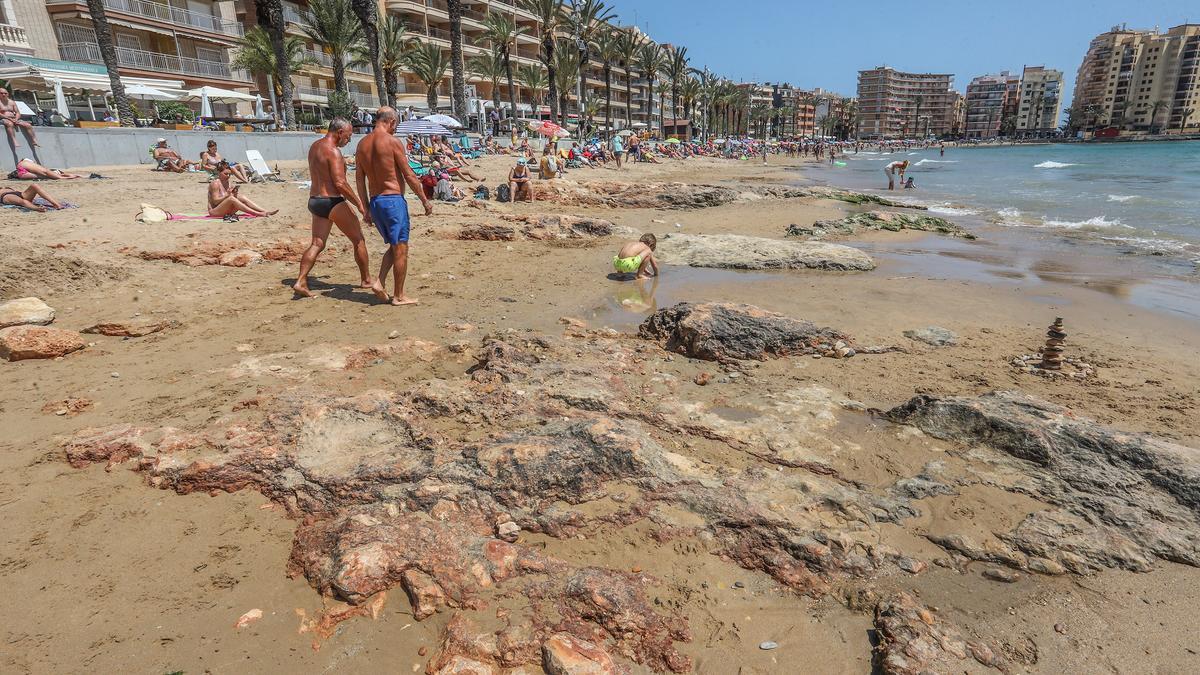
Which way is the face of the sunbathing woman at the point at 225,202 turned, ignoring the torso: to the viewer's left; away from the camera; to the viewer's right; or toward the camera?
to the viewer's right

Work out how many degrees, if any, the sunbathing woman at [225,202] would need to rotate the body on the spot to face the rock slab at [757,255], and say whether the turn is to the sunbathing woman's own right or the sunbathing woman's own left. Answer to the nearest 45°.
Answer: approximately 45° to the sunbathing woman's own right

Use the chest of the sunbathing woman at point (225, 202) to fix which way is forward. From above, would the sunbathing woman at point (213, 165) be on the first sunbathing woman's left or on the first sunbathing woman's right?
on the first sunbathing woman's left

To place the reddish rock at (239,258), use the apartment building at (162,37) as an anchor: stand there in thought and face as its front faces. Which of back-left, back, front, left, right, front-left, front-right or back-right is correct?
front-right

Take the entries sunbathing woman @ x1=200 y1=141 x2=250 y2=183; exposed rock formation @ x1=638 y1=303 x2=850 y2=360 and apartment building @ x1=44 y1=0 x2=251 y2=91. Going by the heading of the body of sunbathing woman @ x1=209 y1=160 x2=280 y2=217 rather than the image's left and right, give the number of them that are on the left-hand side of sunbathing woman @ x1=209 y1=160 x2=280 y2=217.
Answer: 2

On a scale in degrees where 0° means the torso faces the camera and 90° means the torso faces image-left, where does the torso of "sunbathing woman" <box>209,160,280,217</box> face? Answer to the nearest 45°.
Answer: approximately 270°

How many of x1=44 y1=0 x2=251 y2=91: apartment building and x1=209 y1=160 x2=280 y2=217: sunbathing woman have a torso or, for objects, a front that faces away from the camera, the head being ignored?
0

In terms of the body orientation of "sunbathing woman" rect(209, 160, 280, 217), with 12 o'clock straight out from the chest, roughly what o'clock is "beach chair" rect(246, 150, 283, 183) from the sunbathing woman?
The beach chair is roughly at 9 o'clock from the sunbathing woman.

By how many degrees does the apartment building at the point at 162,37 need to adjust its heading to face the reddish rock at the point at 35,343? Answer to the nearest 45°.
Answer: approximately 45° to its right

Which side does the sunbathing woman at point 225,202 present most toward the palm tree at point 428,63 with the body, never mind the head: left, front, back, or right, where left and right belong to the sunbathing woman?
left

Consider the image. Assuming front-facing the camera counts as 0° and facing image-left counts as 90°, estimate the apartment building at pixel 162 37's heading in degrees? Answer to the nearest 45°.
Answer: approximately 315°
